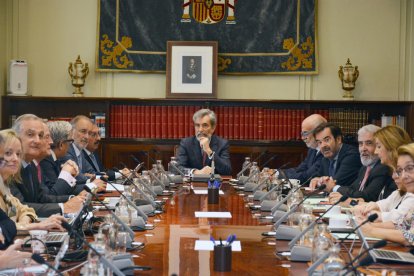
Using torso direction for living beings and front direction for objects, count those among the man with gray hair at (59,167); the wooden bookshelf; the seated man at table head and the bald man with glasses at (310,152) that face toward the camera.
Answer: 2

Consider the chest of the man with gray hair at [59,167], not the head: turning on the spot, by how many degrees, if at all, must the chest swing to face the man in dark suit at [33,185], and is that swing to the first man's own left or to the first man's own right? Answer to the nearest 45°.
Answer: approximately 90° to the first man's own right

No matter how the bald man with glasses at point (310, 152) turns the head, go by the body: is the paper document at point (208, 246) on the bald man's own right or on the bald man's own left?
on the bald man's own left

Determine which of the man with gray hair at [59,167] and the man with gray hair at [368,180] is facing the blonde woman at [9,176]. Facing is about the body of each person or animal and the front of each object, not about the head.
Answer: the man with gray hair at [368,180]

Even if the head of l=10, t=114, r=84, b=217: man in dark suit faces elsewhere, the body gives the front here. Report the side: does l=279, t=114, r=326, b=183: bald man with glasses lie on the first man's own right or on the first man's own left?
on the first man's own left

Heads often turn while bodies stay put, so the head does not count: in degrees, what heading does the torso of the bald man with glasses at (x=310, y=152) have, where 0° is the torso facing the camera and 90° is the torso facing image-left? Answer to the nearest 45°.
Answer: approximately 90°

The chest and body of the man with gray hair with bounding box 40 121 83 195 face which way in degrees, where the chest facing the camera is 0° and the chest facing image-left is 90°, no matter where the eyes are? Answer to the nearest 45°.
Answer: approximately 270°

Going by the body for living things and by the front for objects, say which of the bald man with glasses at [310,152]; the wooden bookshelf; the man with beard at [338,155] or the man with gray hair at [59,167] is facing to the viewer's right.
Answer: the man with gray hair at [59,167]
